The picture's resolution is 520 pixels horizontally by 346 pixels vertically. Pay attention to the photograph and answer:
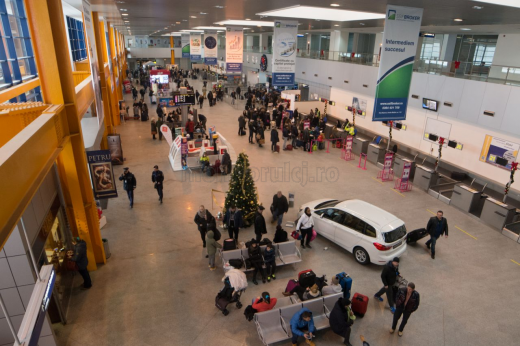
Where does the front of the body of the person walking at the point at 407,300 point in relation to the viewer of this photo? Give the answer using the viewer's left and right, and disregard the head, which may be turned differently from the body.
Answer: facing the viewer

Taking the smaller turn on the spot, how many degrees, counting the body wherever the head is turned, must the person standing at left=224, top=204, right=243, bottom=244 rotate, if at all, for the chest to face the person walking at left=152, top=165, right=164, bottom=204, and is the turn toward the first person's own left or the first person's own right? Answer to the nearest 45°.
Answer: approximately 135° to the first person's own right

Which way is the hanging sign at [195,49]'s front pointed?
toward the camera

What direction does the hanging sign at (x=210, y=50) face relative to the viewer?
toward the camera

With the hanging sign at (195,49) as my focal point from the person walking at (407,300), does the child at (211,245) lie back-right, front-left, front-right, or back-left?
front-left

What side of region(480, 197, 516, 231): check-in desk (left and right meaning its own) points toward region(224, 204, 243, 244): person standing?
front

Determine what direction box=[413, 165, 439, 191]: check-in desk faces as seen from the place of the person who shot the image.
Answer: facing the viewer and to the left of the viewer

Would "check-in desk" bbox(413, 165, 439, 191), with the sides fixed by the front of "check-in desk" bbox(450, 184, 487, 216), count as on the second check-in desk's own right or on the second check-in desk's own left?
on the second check-in desk's own right

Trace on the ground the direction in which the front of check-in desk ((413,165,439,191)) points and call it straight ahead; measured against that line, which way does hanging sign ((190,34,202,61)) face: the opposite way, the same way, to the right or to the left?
to the left

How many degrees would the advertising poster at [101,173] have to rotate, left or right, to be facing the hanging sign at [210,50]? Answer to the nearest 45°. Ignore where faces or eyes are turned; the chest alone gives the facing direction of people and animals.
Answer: approximately 135° to its left

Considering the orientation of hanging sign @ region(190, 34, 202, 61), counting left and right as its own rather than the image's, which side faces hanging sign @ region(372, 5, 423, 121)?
front

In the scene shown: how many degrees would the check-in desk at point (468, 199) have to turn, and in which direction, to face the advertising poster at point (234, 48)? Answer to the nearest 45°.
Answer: approximately 45° to its right

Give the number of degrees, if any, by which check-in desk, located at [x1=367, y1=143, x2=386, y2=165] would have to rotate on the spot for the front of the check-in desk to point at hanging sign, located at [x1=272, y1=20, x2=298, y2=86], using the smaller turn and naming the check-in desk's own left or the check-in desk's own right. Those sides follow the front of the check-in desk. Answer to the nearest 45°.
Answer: approximately 45° to the check-in desk's own right

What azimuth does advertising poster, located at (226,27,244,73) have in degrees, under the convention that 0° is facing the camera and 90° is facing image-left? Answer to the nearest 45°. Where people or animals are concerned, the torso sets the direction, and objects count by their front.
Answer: approximately 0°

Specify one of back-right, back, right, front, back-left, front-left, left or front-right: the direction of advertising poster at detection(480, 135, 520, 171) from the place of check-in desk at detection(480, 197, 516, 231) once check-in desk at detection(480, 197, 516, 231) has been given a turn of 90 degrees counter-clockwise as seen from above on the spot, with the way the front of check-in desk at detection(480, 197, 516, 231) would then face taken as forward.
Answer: back-left
